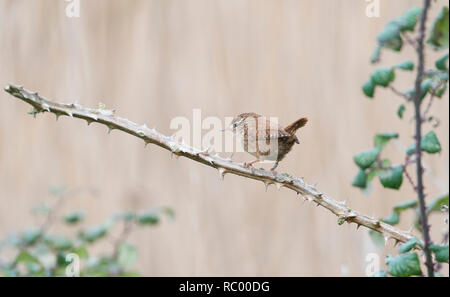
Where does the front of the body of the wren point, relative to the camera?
to the viewer's left
